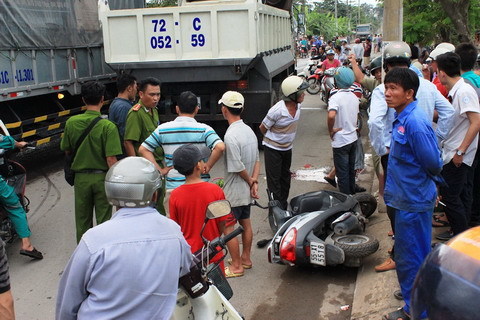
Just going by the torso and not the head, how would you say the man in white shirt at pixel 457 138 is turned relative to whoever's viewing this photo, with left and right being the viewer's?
facing to the left of the viewer

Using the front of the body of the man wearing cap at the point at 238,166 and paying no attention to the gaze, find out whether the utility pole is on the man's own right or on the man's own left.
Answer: on the man's own right

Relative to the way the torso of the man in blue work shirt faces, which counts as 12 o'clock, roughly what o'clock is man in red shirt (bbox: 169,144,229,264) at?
The man in red shirt is roughly at 1 o'clock from the man in blue work shirt.

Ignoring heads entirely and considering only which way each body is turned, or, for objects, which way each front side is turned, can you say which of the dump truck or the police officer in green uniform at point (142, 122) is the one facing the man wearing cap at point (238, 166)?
the police officer in green uniform

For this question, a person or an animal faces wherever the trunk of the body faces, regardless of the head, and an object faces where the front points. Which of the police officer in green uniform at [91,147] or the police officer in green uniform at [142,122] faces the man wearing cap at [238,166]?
the police officer in green uniform at [142,122]

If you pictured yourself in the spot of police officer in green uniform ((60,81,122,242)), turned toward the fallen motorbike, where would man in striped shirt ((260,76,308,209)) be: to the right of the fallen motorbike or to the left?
left

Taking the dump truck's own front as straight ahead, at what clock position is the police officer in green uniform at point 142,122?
The police officer in green uniform is roughly at 5 o'clock from the dump truck.

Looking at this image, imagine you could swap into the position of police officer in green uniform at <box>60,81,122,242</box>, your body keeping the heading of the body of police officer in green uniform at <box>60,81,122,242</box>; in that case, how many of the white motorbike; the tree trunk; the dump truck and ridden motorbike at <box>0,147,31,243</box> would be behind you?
1

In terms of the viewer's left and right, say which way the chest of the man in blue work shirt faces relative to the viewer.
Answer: facing the viewer and to the left of the viewer

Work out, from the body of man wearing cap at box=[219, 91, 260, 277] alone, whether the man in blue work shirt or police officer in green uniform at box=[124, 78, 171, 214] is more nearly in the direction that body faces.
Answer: the police officer in green uniform

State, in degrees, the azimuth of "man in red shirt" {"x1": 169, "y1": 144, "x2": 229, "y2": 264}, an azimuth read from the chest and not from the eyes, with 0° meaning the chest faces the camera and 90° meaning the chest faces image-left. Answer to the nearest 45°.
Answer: approximately 225°

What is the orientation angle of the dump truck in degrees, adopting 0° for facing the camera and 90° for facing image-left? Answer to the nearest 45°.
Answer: approximately 225°

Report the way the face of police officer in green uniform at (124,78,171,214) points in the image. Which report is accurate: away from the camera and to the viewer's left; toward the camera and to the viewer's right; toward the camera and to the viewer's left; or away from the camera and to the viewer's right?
toward the camera and to the viewer's right

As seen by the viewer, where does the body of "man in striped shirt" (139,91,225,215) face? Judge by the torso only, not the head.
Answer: away from the camera

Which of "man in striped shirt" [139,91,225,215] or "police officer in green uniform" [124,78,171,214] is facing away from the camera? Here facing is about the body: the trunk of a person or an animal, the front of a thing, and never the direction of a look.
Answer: the man in striped shirt
